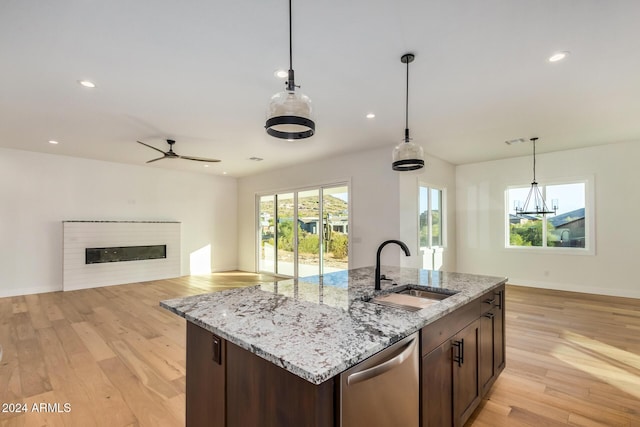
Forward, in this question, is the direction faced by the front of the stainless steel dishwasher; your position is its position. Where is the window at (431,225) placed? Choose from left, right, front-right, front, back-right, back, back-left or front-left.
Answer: back-left

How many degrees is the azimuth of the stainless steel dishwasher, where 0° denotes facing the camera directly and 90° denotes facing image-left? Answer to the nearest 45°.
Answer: approximately 315°

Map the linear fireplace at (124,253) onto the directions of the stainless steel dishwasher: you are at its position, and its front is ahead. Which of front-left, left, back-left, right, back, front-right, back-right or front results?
back

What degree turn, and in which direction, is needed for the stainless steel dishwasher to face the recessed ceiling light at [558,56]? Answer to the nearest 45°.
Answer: approximately 90° to its left

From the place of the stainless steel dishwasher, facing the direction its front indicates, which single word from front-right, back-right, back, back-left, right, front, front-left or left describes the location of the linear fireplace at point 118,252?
back

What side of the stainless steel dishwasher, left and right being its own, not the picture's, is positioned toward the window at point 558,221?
left
